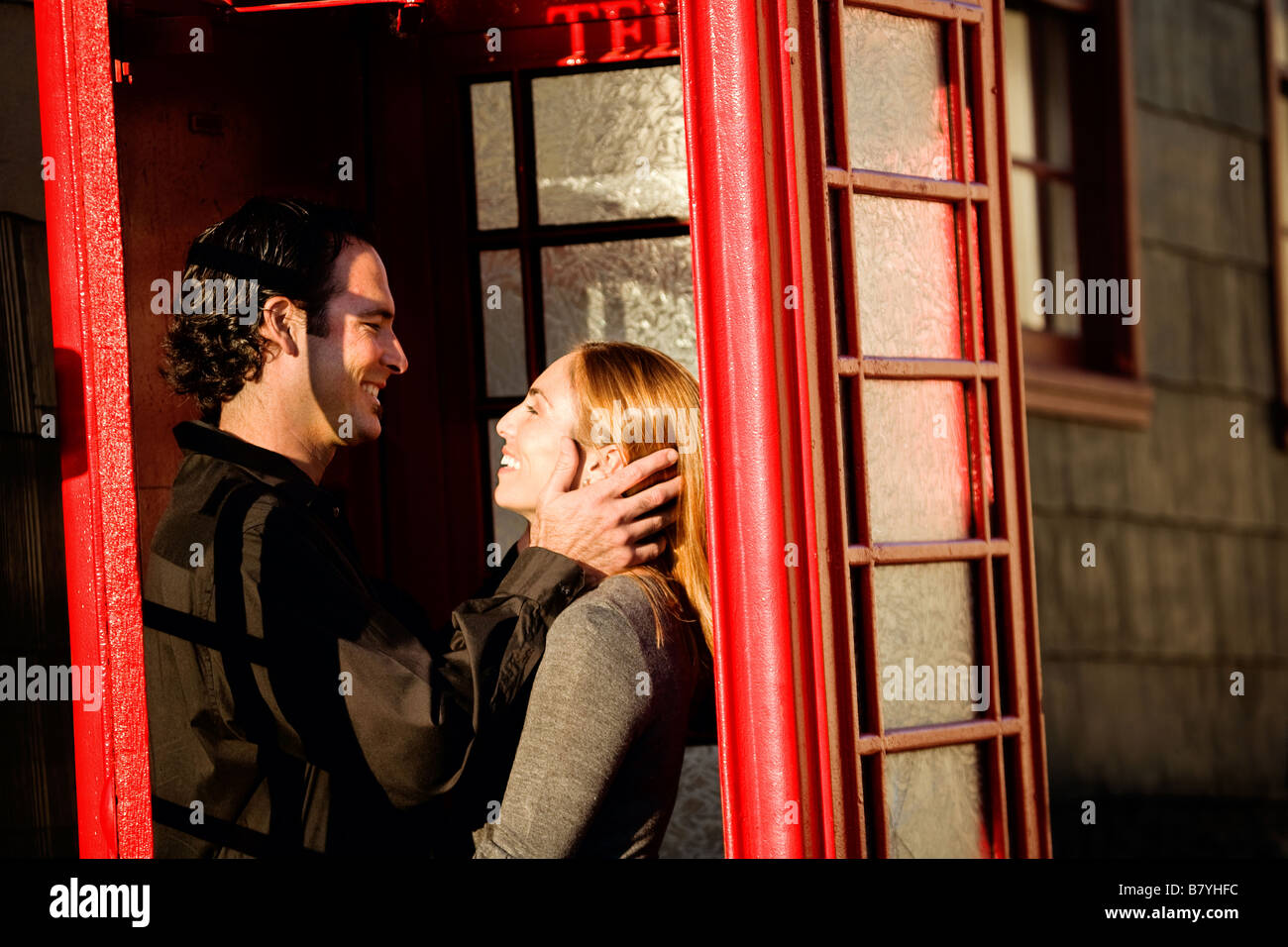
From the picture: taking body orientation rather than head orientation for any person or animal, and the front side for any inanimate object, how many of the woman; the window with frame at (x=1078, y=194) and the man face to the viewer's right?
1

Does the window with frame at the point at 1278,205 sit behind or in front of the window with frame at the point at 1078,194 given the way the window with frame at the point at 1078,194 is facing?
behind

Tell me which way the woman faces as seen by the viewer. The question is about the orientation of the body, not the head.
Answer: to the viewer's left

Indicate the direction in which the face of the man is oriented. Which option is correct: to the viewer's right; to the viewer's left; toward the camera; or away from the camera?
to the viewer's right

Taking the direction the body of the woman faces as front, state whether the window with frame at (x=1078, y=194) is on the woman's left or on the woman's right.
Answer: on the woman's right

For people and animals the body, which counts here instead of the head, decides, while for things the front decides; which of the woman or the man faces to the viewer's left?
the woman

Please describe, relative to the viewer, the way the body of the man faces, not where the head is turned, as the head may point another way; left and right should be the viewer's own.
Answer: facing to the right of the viewer

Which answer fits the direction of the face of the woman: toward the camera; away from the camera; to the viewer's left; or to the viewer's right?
to the viewer's left

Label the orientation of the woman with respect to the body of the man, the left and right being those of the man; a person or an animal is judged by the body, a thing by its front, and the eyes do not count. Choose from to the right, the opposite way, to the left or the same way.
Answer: the opposite way

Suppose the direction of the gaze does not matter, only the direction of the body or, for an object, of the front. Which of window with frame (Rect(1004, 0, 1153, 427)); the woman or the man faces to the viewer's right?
the man
